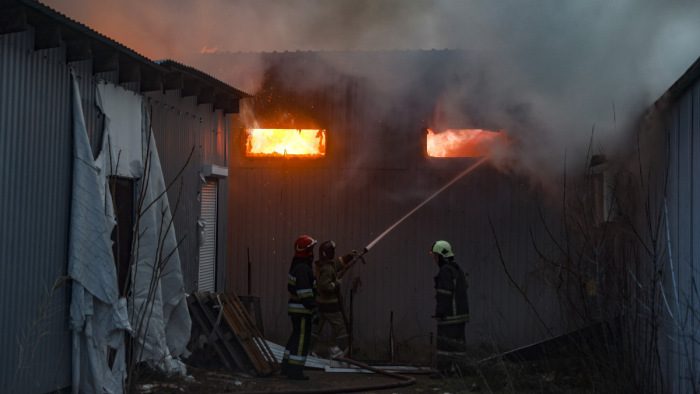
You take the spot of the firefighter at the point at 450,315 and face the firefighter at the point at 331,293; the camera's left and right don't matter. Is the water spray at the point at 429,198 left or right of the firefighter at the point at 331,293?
right

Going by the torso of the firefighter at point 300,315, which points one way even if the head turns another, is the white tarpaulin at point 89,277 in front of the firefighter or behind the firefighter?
behind

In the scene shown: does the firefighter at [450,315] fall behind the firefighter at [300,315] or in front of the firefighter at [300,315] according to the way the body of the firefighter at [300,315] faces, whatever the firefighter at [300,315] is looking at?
in front

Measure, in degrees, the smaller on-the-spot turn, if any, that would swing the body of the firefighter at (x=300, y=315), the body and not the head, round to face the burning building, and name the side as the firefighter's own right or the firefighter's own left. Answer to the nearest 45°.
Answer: approximately 45° to the firefighter's own left

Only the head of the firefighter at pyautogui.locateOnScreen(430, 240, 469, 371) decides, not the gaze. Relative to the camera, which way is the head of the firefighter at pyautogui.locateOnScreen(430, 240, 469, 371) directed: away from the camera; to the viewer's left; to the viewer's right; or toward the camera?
to the viewer's left

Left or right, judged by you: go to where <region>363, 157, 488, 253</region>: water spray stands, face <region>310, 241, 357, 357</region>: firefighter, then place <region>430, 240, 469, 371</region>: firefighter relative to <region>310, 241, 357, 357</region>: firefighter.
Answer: left
